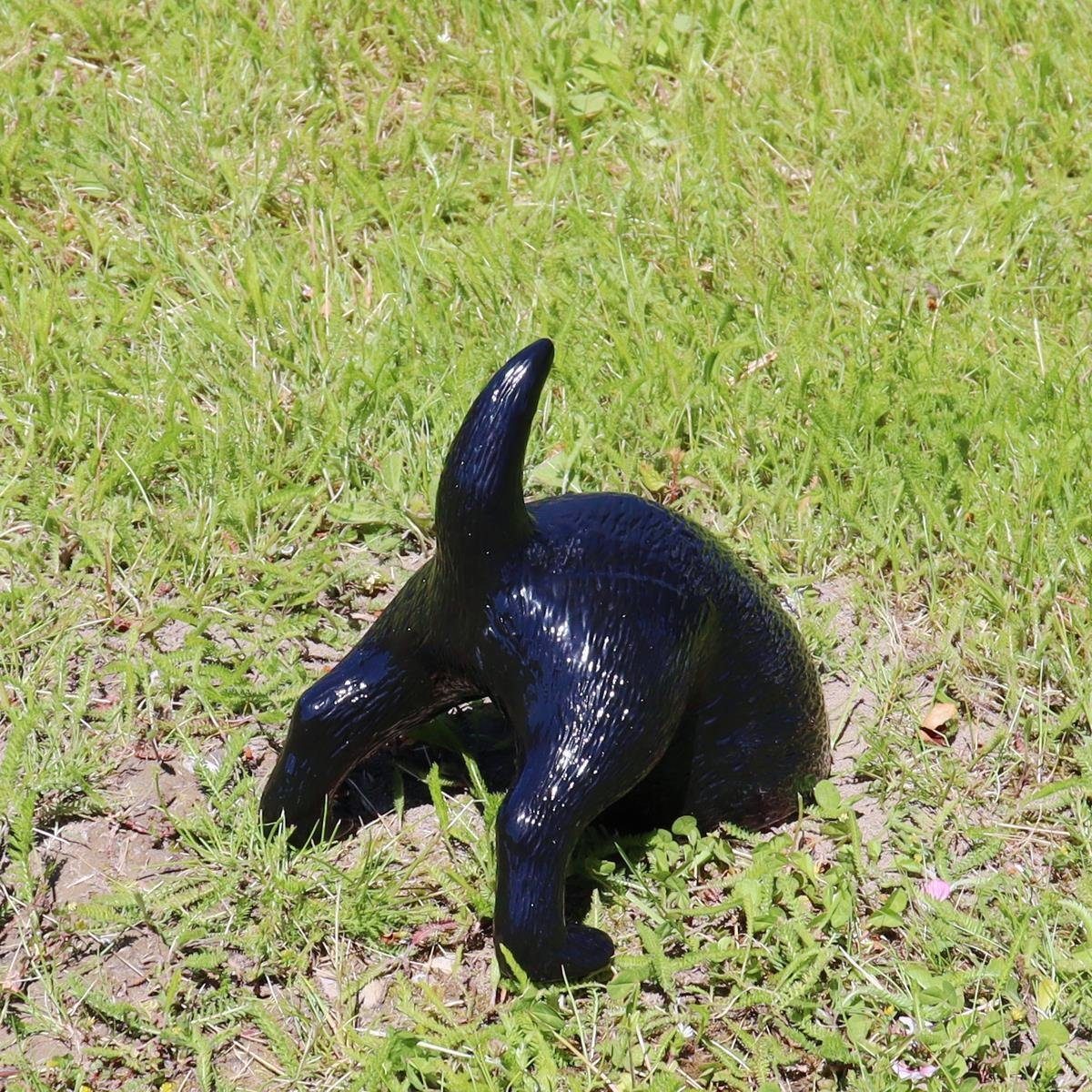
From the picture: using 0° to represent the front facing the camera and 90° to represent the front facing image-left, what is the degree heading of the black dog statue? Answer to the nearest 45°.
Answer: approximately 225°

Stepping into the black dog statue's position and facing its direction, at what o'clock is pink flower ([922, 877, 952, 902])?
The pink flower is roughly at 1 o'clock from the black dog statue.
